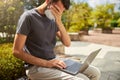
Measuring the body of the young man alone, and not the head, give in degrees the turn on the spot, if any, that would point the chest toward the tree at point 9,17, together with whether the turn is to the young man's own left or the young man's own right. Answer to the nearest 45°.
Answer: approximately 135° to the young man's own left

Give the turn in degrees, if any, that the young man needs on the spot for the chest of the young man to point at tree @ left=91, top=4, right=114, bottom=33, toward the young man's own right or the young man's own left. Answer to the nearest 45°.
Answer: approximately 135° to the young man's own left

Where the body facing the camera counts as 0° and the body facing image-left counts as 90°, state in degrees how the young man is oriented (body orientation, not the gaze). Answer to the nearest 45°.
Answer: approximately 315°

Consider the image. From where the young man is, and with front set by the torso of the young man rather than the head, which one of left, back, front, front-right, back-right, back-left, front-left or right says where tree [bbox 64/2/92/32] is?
back-left
